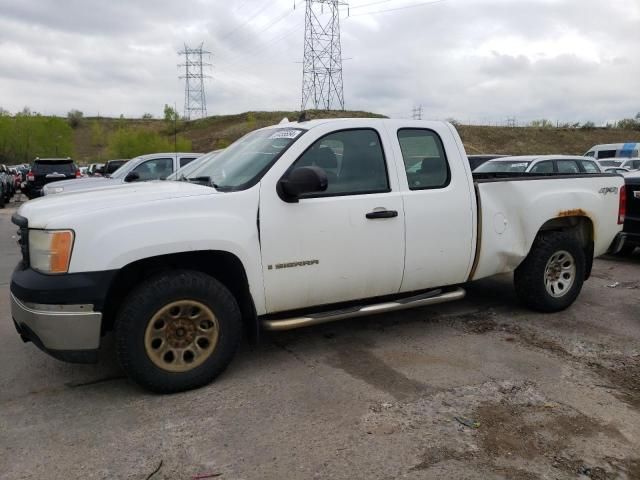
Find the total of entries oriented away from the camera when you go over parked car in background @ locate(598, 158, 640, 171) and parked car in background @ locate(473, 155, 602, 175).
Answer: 0

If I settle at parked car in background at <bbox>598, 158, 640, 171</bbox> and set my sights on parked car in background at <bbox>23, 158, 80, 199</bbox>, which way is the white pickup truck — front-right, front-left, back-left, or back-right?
front-left

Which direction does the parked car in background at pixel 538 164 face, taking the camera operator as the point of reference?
facing the viewer and to the left of the viewer

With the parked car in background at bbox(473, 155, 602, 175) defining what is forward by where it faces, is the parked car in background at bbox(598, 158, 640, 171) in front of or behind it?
behind

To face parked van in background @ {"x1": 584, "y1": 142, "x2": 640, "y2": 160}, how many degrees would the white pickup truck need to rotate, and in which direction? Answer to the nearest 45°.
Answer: approximately 180°

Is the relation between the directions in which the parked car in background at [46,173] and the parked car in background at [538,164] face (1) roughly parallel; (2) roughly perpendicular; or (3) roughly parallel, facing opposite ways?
roughly perpendicular

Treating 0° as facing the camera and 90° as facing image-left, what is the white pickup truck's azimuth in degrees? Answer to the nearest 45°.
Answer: approximately 45°

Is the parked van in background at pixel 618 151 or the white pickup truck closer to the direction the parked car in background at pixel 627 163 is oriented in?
the white pickup truck

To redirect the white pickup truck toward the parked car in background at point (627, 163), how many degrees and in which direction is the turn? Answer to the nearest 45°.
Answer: approximately 180°

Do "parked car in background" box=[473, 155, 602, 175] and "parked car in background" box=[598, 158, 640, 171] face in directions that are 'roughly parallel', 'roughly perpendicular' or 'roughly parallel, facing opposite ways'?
roughly parallel

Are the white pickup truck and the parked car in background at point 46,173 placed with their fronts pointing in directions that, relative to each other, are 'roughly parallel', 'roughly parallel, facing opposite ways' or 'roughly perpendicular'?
roughly perpendicular

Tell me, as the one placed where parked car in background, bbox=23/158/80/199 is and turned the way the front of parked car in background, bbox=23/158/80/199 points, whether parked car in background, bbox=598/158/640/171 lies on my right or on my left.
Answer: on my right

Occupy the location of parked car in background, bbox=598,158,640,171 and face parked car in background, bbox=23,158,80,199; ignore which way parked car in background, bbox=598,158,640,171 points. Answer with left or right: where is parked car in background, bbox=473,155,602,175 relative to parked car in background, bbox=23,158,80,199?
left

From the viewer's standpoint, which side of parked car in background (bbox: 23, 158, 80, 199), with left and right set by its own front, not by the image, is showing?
back

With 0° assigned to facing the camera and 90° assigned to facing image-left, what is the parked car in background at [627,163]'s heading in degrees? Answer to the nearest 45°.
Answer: approximately 45°

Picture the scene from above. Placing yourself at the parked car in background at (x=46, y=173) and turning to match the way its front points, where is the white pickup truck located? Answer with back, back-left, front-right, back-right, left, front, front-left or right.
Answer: back
